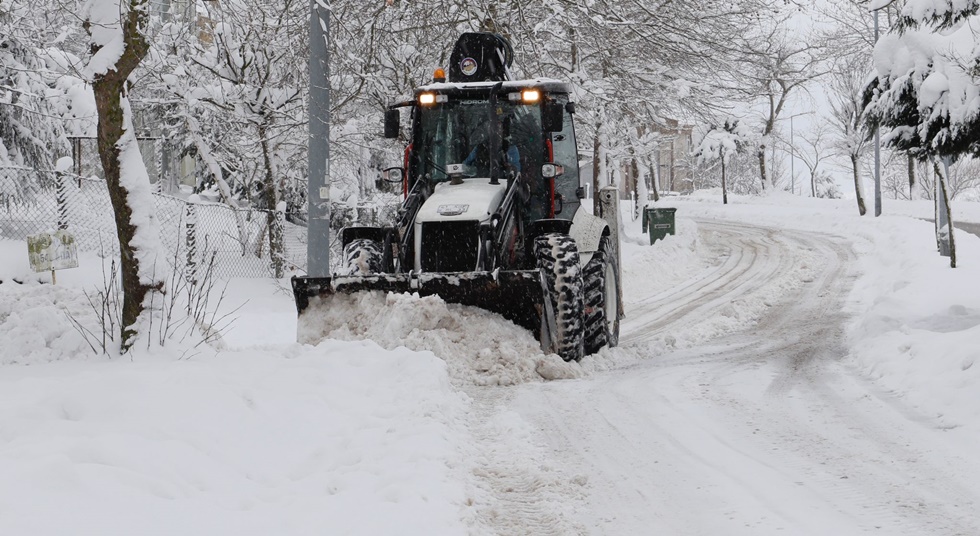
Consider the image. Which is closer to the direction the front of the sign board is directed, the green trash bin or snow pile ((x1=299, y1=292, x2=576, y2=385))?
the snow pile

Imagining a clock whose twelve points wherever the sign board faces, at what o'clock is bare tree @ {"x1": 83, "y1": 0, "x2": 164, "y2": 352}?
The bare tree is roughly at 12 o'clock from the sign board.

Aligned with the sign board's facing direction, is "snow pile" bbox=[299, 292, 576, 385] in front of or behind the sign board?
in front

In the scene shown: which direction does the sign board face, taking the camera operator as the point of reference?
facing the viewer

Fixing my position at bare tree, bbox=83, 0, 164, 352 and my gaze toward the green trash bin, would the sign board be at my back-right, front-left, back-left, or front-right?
front-left

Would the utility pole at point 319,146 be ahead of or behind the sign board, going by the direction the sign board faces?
ahead
